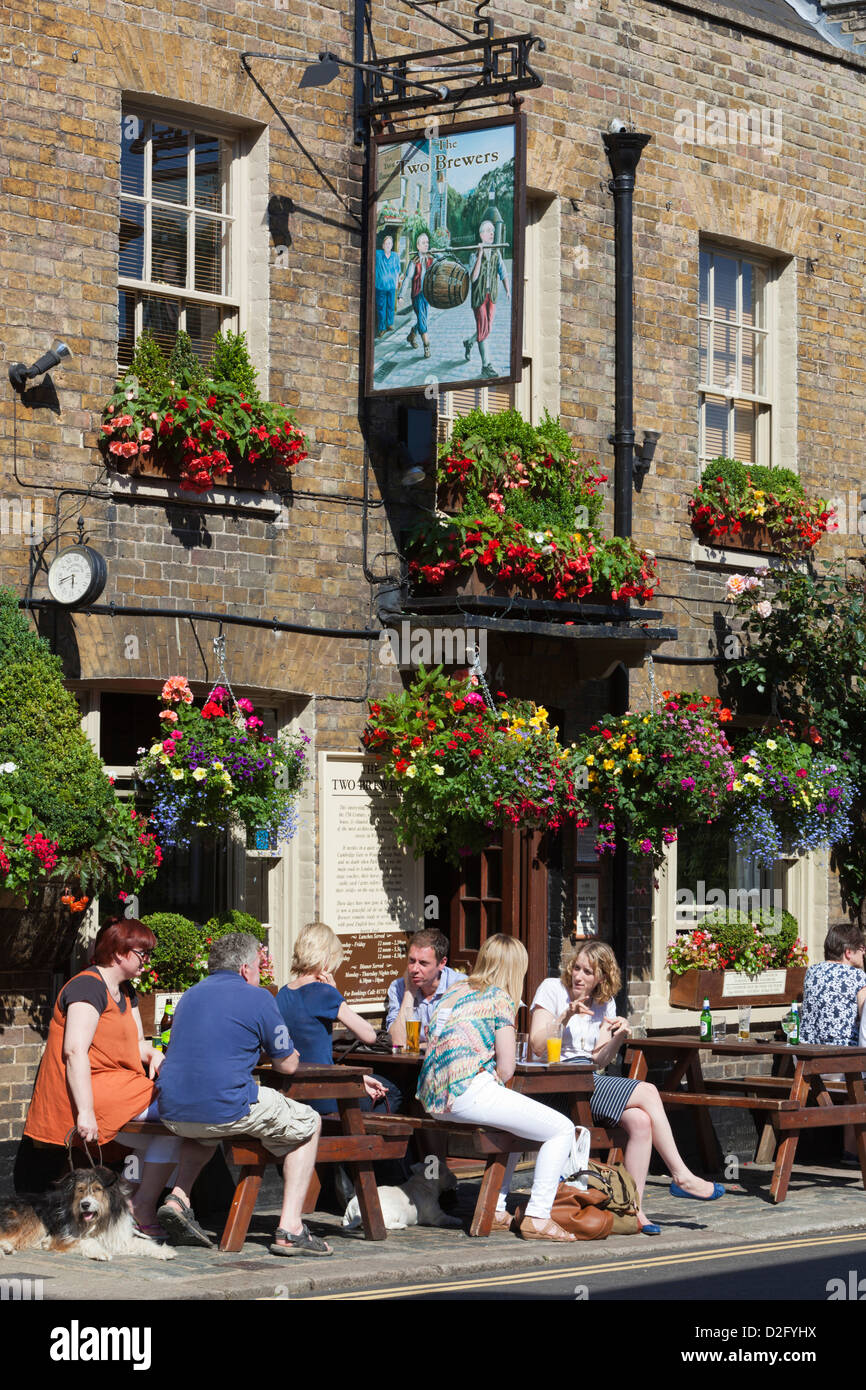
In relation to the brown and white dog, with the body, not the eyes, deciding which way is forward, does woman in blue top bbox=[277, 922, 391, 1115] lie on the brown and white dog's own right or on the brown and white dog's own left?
on the brown and white dog's own left

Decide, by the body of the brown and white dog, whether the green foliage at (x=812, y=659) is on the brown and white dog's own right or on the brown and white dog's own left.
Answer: on the brown and white dog's own left

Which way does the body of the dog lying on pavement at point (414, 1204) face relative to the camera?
to the viewer's right

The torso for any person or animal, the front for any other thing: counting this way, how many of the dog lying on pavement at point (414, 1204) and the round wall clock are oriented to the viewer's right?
1

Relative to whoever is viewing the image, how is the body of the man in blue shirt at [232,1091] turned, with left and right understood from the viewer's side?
facing away from the viewer and to the right of the viewer

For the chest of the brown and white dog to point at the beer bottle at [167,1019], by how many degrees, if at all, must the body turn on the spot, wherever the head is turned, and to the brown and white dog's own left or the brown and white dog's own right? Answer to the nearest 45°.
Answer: approximately 135° to the brown and white dog's own left

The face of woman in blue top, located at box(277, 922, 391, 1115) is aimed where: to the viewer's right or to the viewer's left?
to the viewer's right

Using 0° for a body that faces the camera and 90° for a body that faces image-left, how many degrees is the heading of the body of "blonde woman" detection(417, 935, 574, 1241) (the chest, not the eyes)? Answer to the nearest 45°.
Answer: approximately 225°

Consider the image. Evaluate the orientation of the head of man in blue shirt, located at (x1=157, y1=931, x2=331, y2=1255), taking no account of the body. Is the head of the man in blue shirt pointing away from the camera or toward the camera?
away from the camera

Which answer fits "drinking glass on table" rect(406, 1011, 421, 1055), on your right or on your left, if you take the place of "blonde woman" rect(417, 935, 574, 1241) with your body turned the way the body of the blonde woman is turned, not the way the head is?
on your left

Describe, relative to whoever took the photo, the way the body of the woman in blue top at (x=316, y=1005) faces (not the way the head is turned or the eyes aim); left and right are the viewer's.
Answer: facing away from the viewer and to the right of the viewer
